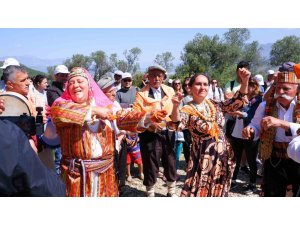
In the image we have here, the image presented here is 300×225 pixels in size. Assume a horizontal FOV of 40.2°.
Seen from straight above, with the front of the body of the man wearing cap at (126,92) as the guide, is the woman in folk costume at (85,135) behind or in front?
in front

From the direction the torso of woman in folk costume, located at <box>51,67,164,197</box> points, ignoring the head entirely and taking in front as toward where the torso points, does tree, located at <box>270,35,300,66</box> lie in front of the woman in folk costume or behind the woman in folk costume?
behind

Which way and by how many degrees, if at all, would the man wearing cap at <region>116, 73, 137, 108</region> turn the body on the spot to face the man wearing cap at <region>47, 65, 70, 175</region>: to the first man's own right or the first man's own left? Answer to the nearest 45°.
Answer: approximately 45° to the first man's own right

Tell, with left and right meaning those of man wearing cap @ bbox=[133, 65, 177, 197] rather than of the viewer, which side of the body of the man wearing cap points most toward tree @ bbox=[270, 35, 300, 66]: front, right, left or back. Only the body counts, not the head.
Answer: back

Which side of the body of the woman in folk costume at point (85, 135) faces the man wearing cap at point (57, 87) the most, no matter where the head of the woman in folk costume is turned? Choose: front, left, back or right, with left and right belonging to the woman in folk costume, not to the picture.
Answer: back

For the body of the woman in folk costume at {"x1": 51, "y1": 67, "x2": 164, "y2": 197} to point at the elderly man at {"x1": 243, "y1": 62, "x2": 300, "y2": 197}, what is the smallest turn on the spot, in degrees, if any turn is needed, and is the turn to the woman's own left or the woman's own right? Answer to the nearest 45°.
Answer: approximately 90° to the woman's own left

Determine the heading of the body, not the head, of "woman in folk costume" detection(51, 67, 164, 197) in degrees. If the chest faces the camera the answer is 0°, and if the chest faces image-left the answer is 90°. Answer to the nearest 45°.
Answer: approximately 0°

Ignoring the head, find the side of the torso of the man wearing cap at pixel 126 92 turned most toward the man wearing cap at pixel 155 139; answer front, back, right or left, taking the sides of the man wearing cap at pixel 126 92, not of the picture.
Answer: front

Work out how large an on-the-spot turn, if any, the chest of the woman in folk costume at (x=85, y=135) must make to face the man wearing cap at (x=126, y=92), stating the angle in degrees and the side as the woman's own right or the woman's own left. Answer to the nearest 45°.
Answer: approximately 180°

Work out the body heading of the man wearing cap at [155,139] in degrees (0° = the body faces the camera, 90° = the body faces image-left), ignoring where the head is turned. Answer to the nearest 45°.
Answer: approximately 0°
